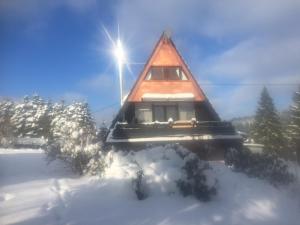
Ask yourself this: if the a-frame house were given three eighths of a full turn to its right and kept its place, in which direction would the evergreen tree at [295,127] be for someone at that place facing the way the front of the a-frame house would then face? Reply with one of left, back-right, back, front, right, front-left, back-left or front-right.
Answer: right

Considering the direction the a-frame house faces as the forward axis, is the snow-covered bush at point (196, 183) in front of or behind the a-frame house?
in front

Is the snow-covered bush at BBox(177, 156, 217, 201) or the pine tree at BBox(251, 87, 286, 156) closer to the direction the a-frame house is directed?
the snow-covered bush

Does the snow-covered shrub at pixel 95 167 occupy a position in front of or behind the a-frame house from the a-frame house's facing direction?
in front

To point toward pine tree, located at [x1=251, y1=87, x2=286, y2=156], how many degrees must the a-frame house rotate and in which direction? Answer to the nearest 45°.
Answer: approximately 135° to its left

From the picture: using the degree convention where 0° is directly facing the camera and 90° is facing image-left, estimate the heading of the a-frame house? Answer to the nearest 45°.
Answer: approximately 0°

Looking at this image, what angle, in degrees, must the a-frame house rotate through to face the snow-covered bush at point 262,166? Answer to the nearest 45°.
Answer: approximately 45° to its left

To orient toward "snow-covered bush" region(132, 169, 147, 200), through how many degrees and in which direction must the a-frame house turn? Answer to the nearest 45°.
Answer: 0° — it already faces it

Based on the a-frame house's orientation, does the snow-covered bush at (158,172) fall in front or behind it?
in front
